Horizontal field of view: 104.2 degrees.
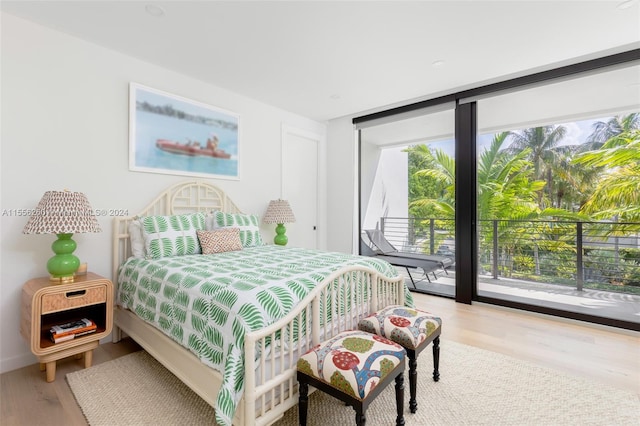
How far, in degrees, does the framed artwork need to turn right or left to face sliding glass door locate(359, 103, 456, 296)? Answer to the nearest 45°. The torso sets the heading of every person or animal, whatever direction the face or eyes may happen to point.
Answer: approximately 45° to its left

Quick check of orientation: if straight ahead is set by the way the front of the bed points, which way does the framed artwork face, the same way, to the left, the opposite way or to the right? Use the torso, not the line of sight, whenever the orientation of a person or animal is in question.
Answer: the same way

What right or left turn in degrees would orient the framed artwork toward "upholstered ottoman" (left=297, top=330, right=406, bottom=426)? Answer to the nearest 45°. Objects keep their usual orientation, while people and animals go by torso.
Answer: approximately 45° to its right

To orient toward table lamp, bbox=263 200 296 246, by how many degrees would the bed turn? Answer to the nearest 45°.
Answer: approximately 135° to its left

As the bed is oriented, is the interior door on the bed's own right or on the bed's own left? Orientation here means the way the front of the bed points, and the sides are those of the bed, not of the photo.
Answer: on the bed's own left

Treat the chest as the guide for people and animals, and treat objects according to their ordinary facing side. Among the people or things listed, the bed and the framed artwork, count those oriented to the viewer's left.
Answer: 0

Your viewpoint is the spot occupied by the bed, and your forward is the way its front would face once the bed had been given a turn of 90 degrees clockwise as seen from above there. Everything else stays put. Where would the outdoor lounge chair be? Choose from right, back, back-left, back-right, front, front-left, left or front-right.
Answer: back

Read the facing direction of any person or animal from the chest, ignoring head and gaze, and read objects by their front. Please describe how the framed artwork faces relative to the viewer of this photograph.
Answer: facing the viewer and to the right of the viewer
